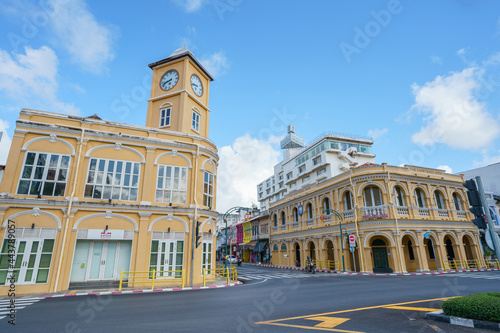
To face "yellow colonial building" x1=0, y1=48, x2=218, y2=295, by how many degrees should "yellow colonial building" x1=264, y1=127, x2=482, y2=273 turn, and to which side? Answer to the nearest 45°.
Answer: approximately 45° to its right

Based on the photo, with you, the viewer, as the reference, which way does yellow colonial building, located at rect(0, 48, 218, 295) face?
facing the viewer

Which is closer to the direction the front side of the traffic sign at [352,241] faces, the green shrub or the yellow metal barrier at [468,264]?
the green shrub

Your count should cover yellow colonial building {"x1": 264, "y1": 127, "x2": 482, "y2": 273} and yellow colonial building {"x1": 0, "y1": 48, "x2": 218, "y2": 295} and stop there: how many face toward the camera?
2

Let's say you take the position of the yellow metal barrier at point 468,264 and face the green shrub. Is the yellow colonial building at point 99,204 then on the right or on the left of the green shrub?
right

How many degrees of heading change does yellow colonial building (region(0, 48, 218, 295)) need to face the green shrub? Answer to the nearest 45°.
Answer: approximately 45° to its left

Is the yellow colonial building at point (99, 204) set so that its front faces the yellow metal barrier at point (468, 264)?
no

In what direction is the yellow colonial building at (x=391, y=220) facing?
toward the camera

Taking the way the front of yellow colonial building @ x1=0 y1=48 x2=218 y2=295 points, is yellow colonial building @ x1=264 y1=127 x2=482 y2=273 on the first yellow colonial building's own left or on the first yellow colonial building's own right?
on the first yellow colonial building's own left

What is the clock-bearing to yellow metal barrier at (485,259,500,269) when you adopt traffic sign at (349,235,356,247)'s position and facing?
The yellow metal barrier is roughly at 8 o'clock from the traffic sign.

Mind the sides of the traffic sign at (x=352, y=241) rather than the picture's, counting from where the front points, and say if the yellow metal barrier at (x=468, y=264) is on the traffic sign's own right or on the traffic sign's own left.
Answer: on the traffic sign's own left

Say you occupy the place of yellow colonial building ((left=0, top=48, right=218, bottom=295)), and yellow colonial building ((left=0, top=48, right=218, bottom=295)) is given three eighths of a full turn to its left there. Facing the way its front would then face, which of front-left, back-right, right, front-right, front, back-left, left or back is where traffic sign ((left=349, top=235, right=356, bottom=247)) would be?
front-right

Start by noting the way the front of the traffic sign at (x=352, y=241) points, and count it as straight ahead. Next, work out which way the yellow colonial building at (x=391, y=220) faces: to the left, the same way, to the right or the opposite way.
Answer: the same way

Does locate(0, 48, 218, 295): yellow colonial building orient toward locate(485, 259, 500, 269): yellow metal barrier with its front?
no
